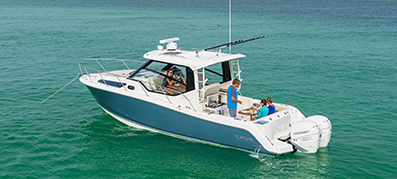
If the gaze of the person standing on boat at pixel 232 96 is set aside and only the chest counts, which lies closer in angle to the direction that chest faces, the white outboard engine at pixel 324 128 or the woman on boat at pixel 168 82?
the white outboard engine

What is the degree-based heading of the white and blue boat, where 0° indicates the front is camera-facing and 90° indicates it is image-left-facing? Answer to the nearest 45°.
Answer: approximately 135°

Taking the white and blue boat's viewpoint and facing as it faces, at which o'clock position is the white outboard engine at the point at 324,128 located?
The white outboard engine is roughly at 5 o'clock from the white and blue boat.

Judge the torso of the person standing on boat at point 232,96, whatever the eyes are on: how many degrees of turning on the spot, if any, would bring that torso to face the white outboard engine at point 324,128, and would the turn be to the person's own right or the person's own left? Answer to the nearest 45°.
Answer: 0° — they already face it
